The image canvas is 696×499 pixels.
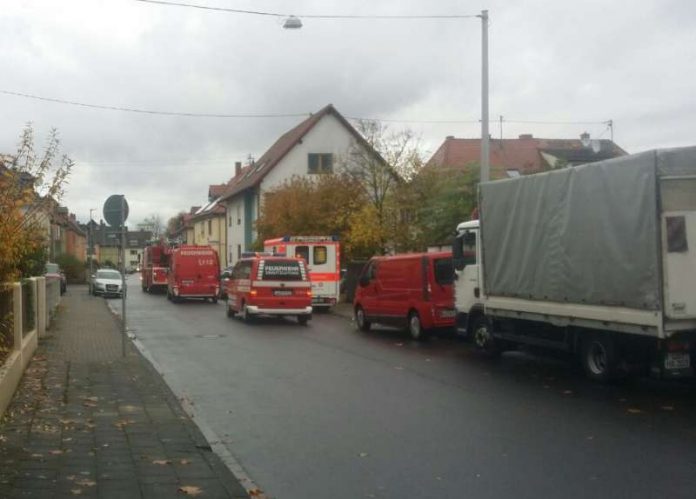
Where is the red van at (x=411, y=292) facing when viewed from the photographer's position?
facing away from the viewer and to the left of the viewer

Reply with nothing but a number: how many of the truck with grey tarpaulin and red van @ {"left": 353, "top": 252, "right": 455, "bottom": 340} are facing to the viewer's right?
0

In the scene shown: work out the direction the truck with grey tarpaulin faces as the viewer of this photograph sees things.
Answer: facing away from the viewer and to the left of the viewer

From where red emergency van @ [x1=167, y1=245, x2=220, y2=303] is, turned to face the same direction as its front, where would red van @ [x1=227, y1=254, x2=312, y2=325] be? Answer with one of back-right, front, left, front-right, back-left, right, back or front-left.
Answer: back

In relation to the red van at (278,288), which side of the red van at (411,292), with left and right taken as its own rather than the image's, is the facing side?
front

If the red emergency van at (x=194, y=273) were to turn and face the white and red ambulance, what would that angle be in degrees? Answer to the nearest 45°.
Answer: approximately 135° to its right

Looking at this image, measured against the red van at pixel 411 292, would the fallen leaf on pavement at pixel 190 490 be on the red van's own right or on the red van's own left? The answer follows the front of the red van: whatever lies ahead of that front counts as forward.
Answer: on the red van's own left

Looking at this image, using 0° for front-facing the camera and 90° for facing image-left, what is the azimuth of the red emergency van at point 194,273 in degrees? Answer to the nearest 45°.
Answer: approximately 180°

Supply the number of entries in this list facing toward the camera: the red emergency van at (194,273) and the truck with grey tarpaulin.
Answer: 0

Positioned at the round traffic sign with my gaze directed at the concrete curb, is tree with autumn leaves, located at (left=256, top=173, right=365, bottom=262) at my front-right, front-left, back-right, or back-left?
back-left

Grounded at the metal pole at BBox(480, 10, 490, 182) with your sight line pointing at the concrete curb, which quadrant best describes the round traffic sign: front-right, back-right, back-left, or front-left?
front-right

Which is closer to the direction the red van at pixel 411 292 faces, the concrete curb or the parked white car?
the parked white car
